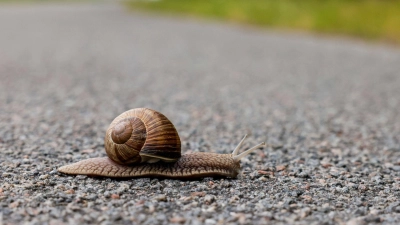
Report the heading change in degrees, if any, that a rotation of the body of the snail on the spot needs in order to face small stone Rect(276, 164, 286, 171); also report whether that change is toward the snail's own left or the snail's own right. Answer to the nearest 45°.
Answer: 0° — it already faces it

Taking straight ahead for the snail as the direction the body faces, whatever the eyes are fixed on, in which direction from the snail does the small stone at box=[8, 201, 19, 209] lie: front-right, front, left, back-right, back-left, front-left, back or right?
back-right

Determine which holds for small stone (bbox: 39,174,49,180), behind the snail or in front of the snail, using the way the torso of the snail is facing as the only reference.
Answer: behind

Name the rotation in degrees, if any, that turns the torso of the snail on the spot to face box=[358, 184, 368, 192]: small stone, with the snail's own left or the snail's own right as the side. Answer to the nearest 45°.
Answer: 0° — it already faces it

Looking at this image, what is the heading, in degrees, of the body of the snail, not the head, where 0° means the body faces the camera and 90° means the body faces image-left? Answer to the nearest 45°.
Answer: approximately 270°
